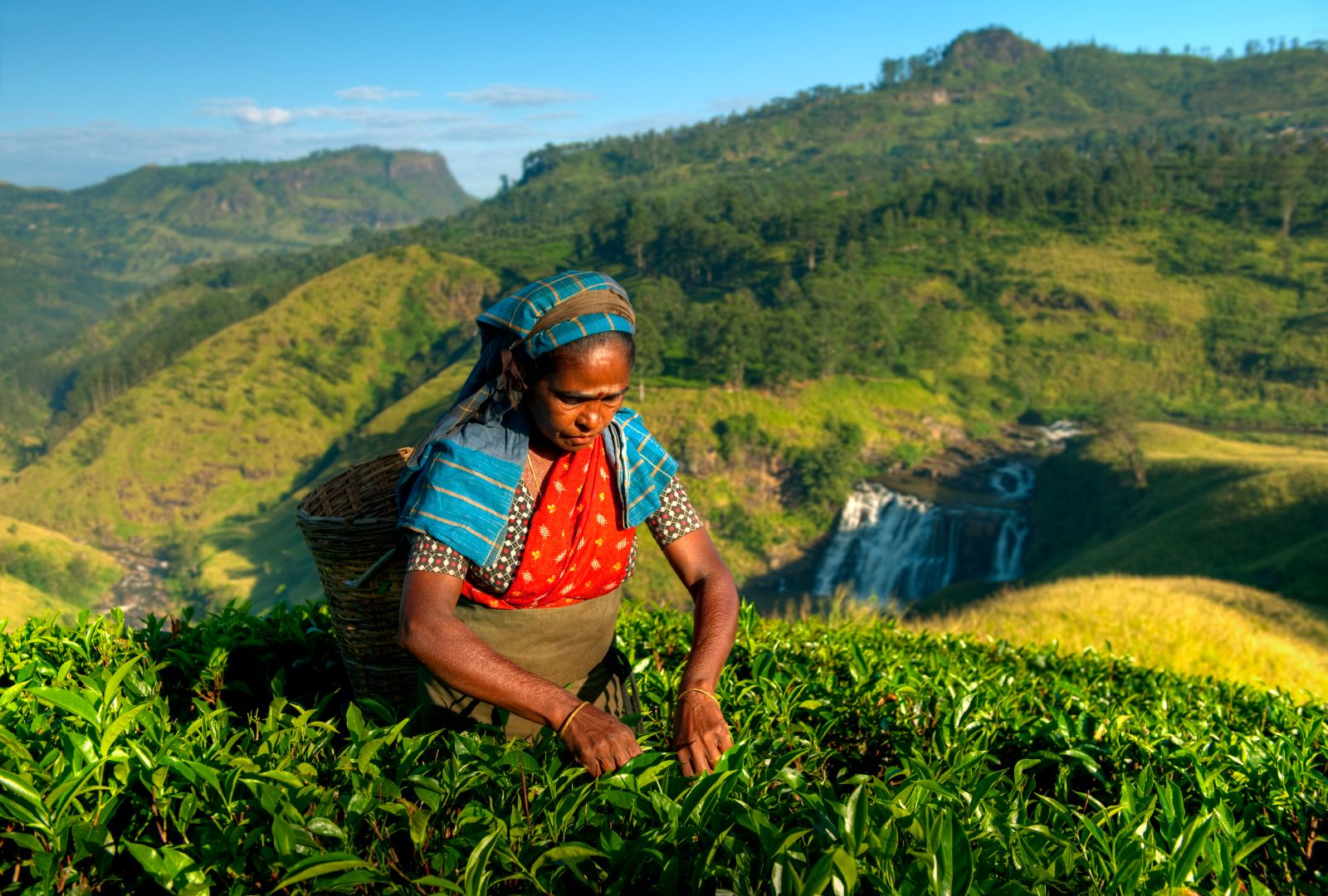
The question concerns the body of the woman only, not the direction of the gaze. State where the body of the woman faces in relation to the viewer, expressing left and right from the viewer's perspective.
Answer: facing the viewer and to the right of the viewer
